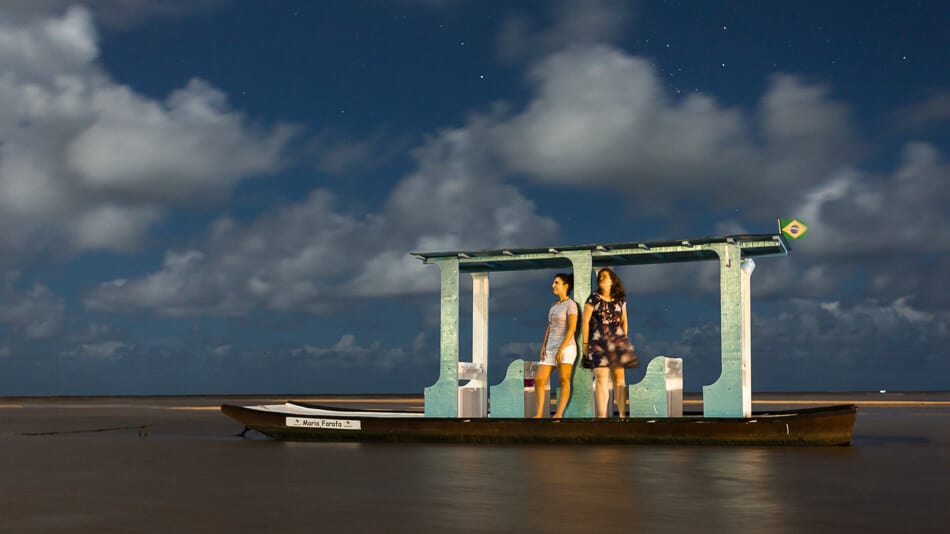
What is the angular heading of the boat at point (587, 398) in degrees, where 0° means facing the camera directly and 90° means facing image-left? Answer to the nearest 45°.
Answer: approximately 90°

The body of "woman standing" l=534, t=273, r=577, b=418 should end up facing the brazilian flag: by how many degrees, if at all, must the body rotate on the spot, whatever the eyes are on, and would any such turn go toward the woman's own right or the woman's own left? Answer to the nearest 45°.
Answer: approximately 135° to the woman's own left

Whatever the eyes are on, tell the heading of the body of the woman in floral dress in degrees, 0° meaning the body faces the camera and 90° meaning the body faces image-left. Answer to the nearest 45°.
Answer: approximately 0°

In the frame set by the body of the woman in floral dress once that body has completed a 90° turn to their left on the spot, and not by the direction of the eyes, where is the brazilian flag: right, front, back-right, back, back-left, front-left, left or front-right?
front

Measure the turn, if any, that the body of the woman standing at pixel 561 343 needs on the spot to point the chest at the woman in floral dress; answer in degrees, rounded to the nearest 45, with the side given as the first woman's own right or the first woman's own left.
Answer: approximately 90° to the first woman's own left
